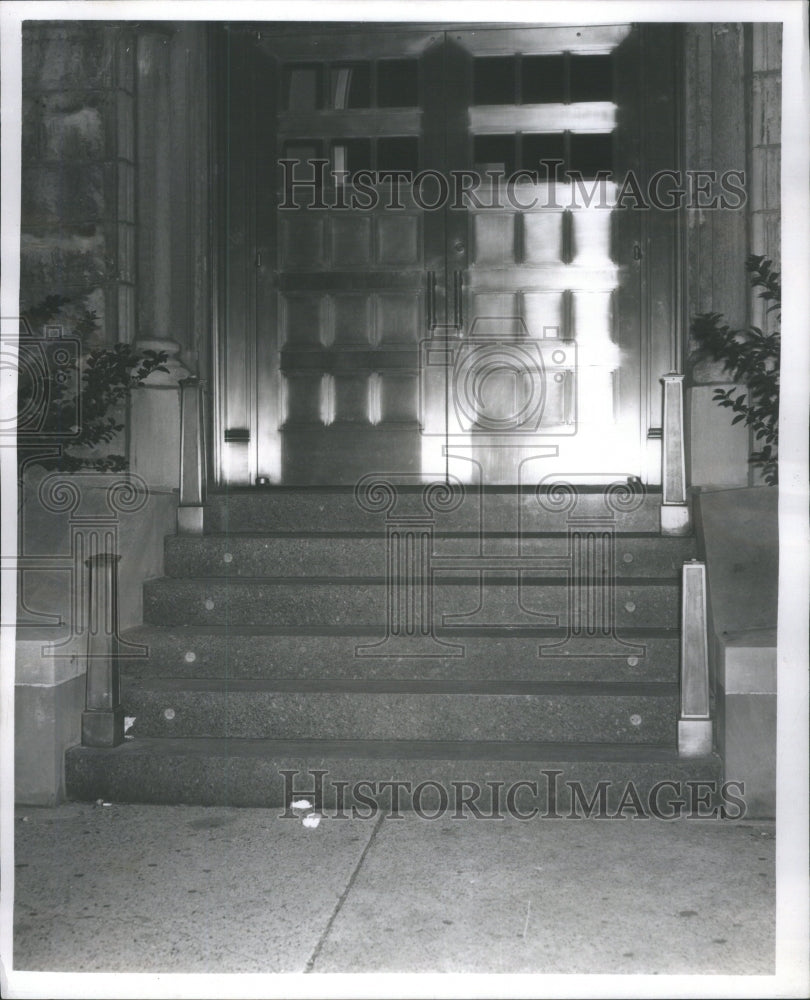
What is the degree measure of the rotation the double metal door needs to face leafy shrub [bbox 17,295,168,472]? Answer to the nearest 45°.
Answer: approximately 45° to its right

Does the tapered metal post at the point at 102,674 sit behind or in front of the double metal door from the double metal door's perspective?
in front

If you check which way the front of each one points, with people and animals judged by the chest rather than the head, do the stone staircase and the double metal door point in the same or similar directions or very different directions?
same or similar directions

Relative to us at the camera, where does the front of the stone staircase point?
facing the viewer

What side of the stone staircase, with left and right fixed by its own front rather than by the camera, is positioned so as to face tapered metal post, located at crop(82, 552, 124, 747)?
right

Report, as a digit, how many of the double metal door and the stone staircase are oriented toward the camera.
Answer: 2

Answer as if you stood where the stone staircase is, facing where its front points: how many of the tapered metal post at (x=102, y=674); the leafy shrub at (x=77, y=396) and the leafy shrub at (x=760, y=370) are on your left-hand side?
1

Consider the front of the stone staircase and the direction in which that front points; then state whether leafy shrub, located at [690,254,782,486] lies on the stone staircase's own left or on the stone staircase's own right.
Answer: on the stone staircase's own left

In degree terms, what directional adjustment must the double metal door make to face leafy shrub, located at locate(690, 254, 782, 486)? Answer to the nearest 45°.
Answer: approximately 45° to its left

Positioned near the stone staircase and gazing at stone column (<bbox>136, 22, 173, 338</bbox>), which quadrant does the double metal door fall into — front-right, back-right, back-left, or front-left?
front-right

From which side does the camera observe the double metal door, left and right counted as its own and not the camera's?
front

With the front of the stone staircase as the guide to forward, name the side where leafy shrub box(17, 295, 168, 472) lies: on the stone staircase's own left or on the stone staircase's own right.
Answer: on the stone staircase's own right
